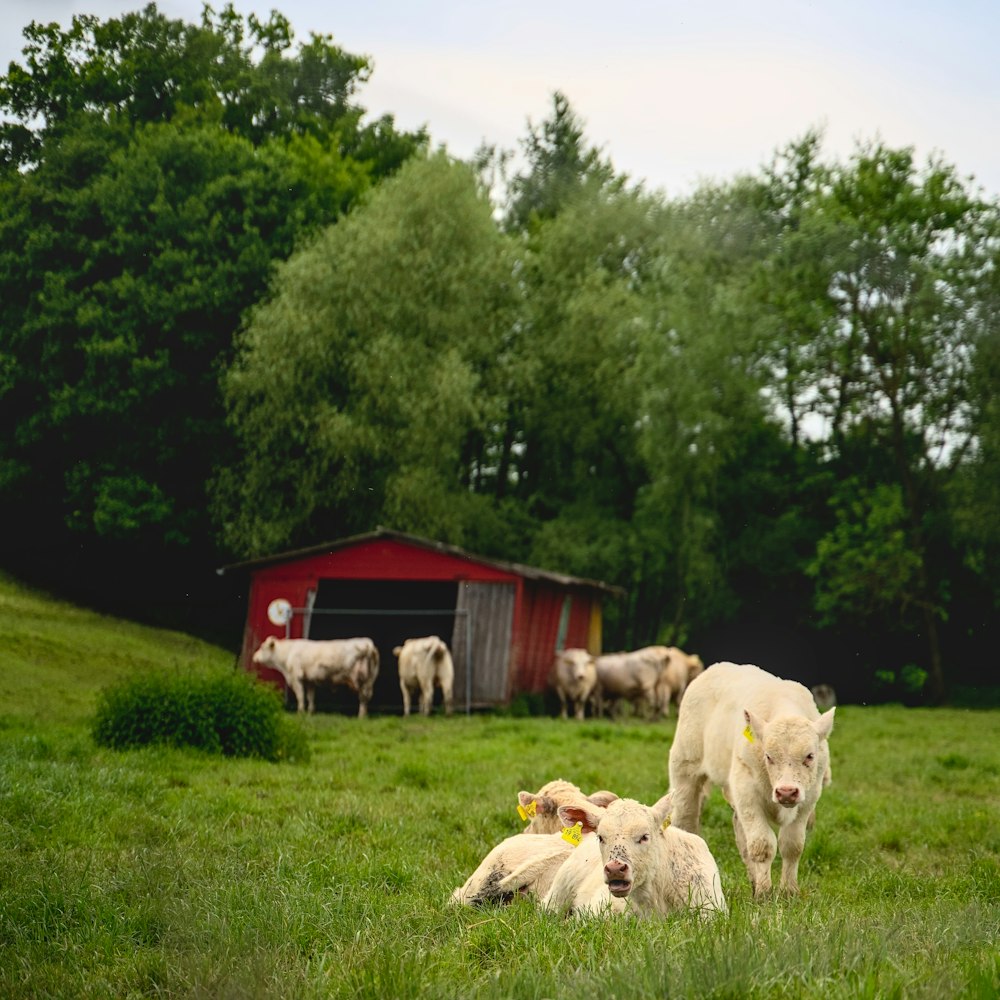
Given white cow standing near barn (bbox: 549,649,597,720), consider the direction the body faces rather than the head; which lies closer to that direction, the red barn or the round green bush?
the round green bush

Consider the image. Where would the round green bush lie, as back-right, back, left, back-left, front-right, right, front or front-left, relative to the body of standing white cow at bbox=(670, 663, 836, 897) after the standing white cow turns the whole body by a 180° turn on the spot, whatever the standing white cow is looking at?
front

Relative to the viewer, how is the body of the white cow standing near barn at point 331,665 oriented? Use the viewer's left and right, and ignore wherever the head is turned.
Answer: facing to the left of the viewer

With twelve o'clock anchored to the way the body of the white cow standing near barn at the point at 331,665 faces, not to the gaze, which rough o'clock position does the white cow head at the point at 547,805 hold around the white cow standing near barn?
The white cow head is roughly at 9 o'clock from the white cow standing near barn.

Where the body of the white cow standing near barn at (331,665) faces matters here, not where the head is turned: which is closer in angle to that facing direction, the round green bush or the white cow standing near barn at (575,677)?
the round green bush

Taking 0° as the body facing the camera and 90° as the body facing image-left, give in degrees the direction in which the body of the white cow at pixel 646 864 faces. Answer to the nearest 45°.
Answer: approximately 45°

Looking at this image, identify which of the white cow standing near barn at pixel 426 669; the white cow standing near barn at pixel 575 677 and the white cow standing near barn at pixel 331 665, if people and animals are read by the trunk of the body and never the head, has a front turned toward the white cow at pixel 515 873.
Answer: the white cow standing near barn at pixel 575 677

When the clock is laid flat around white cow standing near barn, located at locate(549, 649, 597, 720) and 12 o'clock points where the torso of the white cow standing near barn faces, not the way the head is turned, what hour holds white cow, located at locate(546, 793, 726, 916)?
The white cow is roughly at 12 o'clock from the white cow standing near barn.

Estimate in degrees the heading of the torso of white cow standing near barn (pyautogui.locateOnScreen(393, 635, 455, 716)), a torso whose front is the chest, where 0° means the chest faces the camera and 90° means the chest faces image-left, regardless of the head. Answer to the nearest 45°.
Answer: approximately 135°

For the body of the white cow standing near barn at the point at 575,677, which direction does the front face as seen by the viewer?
toward the camera

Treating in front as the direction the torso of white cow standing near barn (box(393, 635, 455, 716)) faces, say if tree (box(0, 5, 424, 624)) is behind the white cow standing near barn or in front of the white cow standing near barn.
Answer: in front

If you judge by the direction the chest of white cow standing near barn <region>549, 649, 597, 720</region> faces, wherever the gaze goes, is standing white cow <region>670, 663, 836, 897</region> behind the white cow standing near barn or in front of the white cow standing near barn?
in front

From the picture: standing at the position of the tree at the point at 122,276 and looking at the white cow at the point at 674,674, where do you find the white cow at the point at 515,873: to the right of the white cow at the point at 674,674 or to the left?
right

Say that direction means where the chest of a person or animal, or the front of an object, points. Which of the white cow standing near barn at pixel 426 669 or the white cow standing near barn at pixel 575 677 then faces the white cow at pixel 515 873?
the white cow standing near barn at pixel 575 677

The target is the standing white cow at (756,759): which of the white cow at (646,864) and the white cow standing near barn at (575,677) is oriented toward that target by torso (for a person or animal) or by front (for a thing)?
the white cow standing near barn

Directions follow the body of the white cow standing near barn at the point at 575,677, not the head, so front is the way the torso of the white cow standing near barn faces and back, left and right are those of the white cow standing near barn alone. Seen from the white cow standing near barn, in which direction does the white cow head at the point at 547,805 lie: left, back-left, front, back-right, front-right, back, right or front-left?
front
